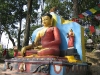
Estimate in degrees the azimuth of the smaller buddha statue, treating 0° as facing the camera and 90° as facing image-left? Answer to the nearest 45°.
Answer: approximately 45°

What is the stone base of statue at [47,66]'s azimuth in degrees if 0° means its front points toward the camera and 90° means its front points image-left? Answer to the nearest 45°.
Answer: approximately 45°

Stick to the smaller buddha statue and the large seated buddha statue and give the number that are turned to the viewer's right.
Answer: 0

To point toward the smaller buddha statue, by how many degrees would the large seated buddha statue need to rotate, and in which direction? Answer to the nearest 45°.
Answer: approximately 135° to its left
